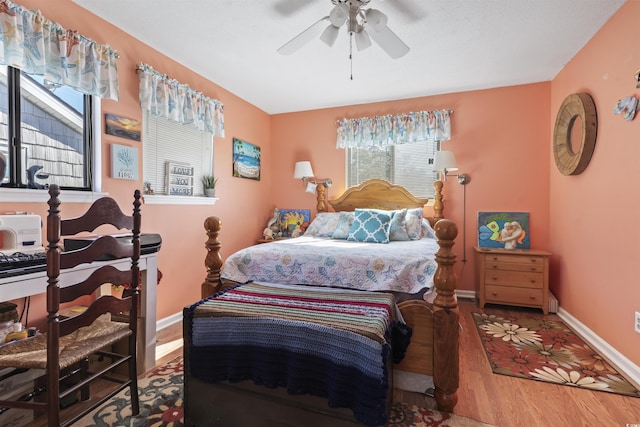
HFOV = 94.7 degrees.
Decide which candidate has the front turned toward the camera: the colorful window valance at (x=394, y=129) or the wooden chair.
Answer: the colorful window valance

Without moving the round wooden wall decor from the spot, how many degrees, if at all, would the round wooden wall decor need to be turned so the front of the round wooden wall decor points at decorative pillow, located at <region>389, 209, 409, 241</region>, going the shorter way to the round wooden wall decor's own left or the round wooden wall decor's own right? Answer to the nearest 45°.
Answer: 0° — it already faces it

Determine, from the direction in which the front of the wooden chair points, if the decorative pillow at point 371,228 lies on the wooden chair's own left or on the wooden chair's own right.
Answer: on the wooden chair's own right

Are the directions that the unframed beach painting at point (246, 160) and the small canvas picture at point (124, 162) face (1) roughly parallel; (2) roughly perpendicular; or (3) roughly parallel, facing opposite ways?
roughly parallel

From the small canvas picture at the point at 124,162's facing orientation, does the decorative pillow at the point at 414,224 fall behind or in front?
in front

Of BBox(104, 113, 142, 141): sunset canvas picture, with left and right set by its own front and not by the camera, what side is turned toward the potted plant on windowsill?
left

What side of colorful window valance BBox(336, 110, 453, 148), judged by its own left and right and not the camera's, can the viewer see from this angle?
front

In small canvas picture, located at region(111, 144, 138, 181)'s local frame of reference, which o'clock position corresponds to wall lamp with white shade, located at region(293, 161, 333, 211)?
The wall lamp with white shade is roughly at 10 o'clock from the small canvas picture.

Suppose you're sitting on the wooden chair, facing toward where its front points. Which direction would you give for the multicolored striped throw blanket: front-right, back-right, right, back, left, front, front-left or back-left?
back

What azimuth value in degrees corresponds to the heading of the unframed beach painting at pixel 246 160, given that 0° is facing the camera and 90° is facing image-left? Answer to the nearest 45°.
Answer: approximately 315°

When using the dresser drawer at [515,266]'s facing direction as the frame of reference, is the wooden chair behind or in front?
in front

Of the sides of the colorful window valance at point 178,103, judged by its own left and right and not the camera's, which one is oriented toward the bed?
front

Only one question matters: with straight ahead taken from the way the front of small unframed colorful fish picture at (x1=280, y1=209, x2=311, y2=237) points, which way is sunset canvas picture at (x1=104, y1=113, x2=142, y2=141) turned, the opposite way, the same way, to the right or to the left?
to the left

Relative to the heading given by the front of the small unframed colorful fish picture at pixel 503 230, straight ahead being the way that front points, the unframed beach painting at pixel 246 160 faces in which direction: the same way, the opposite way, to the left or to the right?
to the left

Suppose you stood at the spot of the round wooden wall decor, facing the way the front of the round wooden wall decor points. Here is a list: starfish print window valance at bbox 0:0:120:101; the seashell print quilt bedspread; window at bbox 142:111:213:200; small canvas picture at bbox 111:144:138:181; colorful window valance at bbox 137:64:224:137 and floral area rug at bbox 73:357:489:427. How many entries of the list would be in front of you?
6

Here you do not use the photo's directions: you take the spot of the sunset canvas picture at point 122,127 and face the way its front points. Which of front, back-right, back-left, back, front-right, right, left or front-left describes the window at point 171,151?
left

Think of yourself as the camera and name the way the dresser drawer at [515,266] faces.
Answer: facing the viewer

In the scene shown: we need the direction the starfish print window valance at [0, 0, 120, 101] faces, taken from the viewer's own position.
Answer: facing the viewer and to the right of the viewer

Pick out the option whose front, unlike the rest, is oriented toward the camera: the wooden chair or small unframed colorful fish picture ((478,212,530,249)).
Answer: the small unframed colorful fish picture

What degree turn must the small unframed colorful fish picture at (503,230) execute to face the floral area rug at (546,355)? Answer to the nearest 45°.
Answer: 0° — it already faces it
